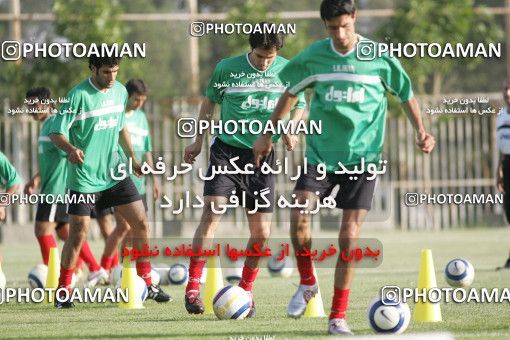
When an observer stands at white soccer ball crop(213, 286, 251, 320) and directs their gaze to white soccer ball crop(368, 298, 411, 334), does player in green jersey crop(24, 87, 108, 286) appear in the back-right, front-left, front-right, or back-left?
back-left

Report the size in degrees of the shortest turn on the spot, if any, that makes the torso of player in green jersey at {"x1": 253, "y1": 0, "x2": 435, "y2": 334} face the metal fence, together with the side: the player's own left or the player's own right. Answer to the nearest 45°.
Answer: approximately 180°

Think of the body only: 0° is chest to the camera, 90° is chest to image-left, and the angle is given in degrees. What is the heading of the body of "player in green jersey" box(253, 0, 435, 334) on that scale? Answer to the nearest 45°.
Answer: approximately 0°

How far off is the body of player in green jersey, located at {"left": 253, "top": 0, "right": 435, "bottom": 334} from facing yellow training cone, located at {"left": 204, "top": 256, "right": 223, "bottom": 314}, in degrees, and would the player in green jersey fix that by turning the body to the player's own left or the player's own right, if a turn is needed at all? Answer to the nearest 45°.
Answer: approximately 135° to the player's own right
